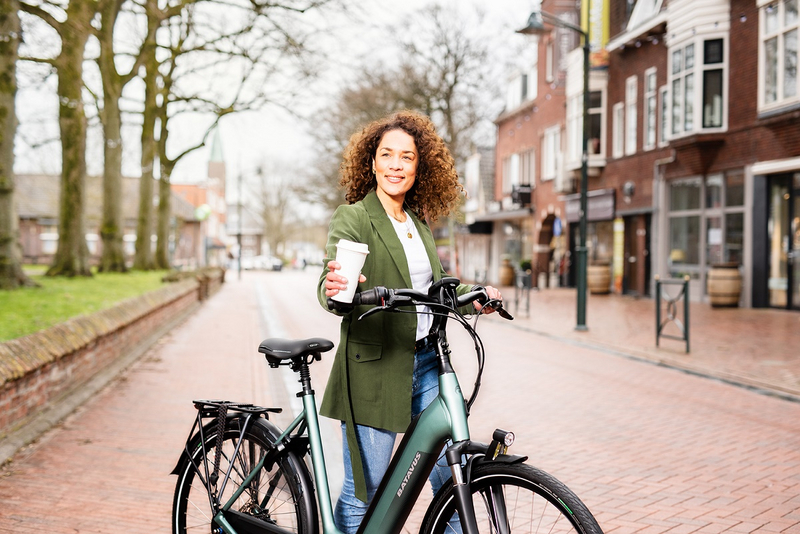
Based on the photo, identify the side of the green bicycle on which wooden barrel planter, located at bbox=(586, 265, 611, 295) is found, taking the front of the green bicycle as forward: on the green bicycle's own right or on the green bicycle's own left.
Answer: on the green bicycle's own left

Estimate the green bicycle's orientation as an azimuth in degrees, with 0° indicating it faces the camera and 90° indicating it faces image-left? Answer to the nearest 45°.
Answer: approximately 315°

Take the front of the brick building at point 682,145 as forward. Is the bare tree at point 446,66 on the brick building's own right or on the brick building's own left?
on the brick building's own right

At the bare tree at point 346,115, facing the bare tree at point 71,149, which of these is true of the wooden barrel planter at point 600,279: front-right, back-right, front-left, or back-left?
front-left

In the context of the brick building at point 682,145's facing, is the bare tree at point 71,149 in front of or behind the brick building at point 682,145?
in front

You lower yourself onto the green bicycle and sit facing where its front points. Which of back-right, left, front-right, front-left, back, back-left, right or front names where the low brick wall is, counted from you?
back

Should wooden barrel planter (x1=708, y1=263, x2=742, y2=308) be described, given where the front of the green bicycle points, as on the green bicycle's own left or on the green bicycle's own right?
on the green bicycle's own left

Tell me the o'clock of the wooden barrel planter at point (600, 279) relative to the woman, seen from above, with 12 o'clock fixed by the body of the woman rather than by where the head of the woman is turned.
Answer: The wooden barrel planter is roughly at 8 o'clock from the woman.

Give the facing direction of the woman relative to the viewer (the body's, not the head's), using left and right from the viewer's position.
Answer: facing the viewer and to the right of the viewer

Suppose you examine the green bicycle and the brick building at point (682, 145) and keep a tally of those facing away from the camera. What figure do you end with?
0

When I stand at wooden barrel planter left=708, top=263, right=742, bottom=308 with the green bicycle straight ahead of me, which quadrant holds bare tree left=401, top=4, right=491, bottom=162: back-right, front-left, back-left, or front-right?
back-right
